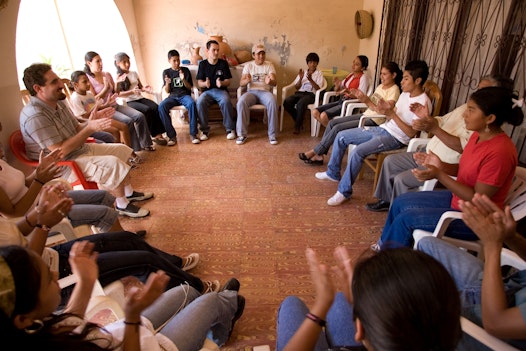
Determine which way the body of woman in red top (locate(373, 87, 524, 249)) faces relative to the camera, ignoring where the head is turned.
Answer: to the viewer's left

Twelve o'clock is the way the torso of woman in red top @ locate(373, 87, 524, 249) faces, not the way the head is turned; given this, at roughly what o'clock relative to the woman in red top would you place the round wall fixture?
The round wall fixture is roughly at 2 o'clock from the woman in red top.

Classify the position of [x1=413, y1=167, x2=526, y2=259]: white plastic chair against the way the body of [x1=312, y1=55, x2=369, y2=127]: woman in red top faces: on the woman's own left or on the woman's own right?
on the woman's own left

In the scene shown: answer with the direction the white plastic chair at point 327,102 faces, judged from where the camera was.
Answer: facing the viewer and to the left of the viewer

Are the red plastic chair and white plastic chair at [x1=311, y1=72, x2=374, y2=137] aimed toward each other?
yes

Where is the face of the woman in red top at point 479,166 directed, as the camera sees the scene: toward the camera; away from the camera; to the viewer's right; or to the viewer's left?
to the viewer's left

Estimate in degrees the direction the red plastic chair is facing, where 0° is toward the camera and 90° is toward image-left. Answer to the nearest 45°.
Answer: approximately 270°

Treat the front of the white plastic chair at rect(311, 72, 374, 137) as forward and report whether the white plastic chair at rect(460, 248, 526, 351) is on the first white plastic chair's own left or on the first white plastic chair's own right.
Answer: on the first white plastic chair's own left

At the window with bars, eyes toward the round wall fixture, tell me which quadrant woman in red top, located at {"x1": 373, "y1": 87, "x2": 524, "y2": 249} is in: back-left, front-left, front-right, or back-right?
back-left

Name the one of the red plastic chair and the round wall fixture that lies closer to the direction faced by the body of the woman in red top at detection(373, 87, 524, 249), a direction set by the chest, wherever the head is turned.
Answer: the red plastic chair

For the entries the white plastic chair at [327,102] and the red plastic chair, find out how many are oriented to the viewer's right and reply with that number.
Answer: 1

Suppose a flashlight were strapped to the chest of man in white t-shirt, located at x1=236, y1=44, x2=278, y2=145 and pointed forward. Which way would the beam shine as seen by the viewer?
toward the camera

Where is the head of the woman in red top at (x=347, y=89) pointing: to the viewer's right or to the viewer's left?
to the viewer's left

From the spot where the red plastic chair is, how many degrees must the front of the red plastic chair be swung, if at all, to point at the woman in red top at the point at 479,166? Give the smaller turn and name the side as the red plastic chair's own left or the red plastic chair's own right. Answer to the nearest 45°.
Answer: approximately 45° to the red plastic chair's own right

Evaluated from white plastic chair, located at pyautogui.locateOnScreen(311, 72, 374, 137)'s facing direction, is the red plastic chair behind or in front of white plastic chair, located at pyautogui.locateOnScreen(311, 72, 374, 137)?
in front

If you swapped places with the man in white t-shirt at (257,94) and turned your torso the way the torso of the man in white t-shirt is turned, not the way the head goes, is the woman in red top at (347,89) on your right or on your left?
on your left

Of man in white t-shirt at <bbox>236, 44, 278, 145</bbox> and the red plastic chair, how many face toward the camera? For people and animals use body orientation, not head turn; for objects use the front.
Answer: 1

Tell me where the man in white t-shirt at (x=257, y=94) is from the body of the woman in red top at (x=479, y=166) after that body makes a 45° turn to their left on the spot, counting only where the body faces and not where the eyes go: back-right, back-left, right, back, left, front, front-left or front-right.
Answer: right
